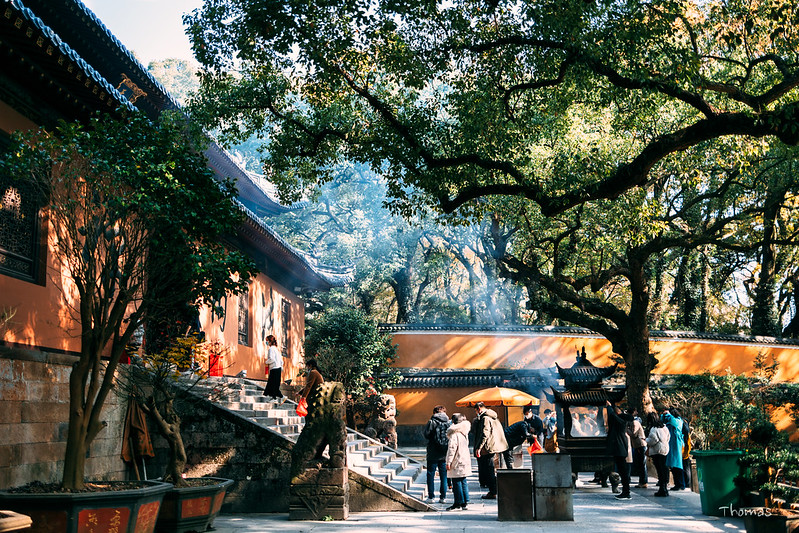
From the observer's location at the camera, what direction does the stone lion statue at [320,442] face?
facing to the right of the viewer

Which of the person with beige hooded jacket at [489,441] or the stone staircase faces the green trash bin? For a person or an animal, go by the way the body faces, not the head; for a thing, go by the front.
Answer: the stone staircase

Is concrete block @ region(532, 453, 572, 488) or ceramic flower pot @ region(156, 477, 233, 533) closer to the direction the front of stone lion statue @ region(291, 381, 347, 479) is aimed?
the concrete block
